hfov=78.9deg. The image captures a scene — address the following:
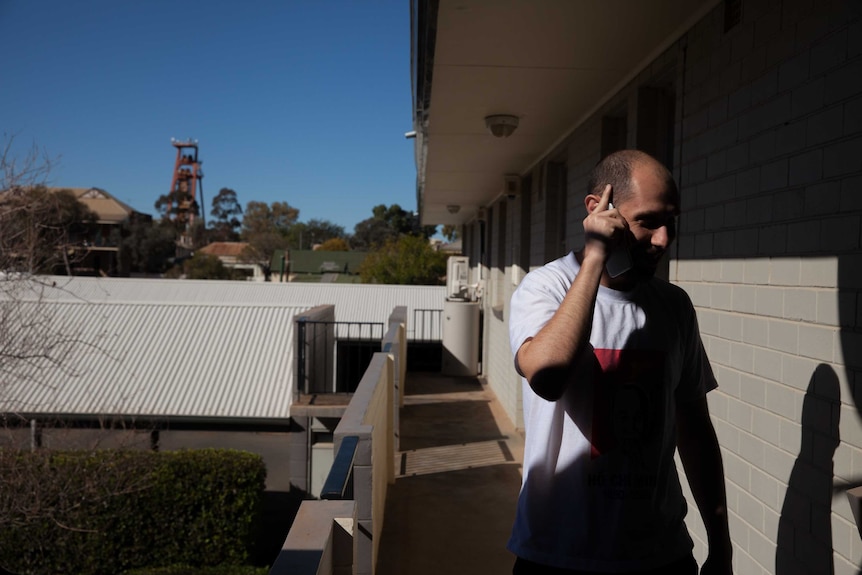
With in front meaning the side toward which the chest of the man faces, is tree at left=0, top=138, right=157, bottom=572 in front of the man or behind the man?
behind

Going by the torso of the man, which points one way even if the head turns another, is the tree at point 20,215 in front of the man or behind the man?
behind

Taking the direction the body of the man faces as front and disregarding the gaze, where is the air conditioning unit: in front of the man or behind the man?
behind

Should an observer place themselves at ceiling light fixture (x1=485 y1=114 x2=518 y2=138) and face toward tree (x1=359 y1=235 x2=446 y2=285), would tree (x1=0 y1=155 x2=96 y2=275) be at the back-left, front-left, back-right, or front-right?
front-left

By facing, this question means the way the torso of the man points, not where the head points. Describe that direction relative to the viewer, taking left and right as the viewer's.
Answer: facing the viewer and to the right of the viewer

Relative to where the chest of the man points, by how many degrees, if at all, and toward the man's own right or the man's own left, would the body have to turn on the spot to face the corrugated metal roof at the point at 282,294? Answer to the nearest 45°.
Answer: approximately 180°

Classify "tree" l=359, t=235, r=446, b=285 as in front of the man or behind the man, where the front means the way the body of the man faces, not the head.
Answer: behind

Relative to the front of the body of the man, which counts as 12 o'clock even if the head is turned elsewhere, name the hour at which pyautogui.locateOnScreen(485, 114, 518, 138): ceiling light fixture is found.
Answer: The ceiling light fixture is roughly at 7 o'clock from the man.

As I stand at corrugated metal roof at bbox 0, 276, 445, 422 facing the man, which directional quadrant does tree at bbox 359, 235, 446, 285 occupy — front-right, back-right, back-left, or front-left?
back-left
